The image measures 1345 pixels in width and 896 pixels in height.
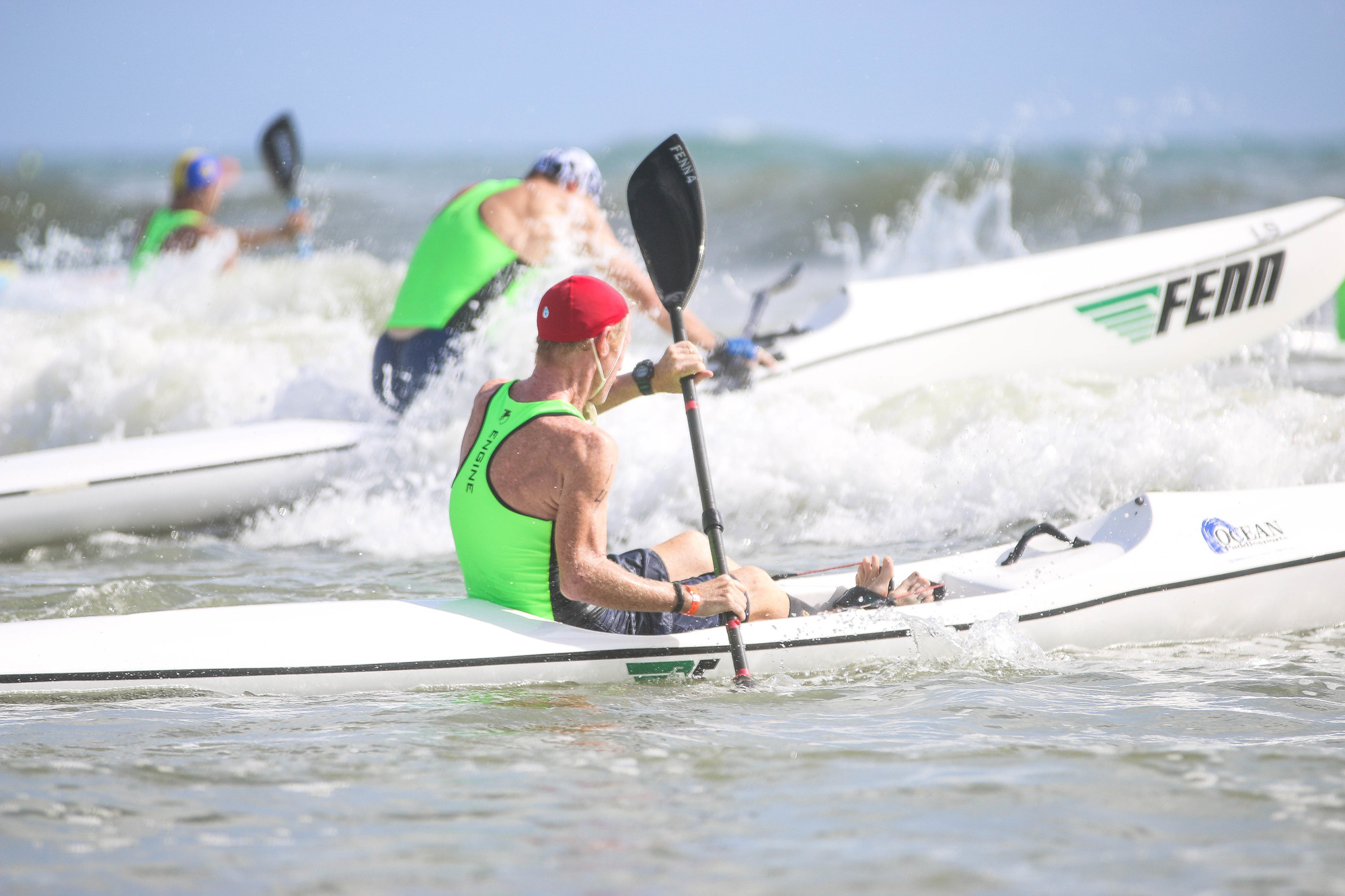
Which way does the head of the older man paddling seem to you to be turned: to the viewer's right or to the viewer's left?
to the viewer's right

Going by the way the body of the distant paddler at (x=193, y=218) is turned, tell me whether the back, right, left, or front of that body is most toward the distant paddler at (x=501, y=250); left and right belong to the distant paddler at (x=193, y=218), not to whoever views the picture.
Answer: right
